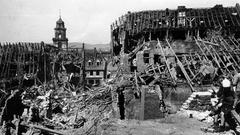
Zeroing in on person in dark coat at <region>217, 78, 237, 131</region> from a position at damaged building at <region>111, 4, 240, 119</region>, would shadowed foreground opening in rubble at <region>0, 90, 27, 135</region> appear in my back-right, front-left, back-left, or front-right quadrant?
front-right

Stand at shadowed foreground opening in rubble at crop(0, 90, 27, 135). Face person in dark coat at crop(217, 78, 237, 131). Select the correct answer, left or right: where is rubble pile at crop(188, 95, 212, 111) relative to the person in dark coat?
left
